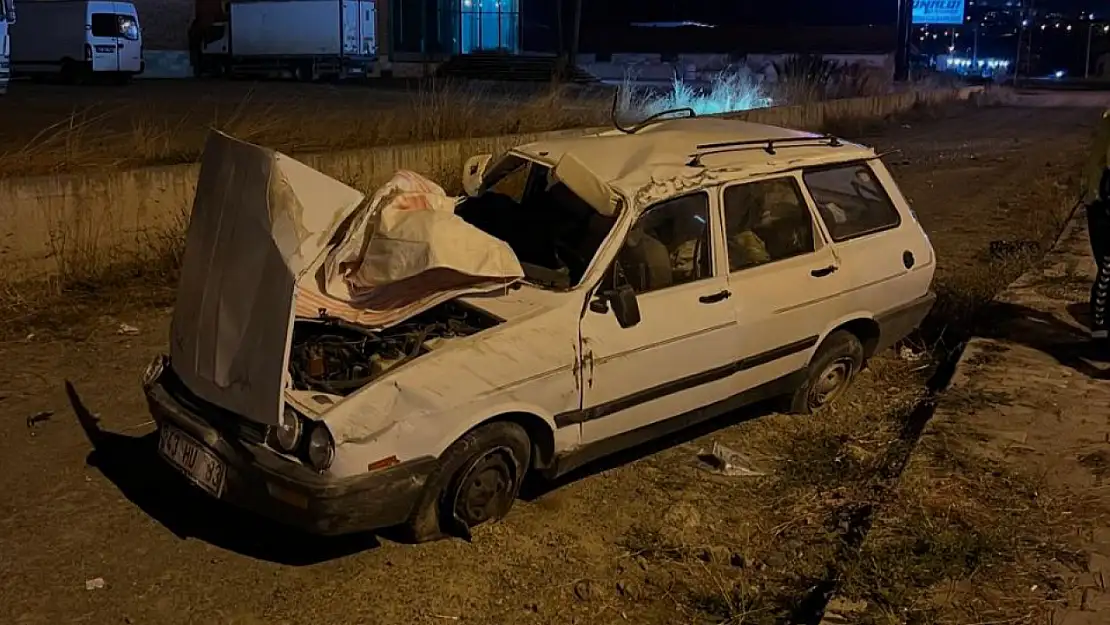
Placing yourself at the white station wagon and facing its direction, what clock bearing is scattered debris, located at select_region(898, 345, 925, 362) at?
The scattered debris is roughly at 6 o'clock from the white station wagon.

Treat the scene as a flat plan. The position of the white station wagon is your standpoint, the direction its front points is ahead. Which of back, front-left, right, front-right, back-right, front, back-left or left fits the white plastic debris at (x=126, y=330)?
right

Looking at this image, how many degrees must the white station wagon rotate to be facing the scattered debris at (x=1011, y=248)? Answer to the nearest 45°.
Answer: approximately 180°

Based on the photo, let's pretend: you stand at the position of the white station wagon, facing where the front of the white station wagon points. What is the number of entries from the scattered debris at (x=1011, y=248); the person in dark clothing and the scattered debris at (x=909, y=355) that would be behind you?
3

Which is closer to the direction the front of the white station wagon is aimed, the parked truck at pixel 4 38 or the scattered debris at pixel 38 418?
the scattered debris

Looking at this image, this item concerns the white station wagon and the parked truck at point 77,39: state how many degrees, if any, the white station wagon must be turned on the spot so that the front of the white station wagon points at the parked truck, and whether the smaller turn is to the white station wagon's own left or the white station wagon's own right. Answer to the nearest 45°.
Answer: approximately 90° to the white station wagon's own right

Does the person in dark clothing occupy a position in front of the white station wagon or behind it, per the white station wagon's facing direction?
behind

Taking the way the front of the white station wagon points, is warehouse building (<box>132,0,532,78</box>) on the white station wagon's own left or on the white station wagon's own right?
on the white station wagon's own right

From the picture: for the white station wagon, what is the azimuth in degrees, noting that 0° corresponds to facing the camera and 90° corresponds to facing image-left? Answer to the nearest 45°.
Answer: approximately 45°
